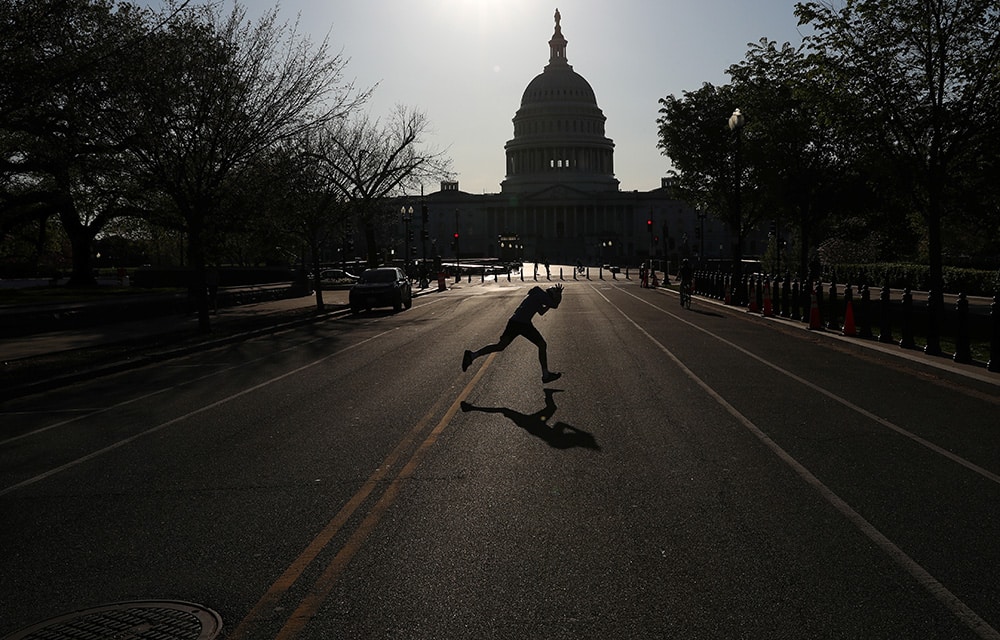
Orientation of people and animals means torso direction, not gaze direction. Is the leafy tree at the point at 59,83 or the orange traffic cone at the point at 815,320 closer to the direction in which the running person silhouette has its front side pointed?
the orange traffic cone

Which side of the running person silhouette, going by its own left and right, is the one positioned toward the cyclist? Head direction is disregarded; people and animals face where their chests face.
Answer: left

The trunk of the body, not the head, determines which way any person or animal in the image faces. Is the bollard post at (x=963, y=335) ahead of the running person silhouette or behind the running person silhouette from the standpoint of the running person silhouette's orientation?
ahead

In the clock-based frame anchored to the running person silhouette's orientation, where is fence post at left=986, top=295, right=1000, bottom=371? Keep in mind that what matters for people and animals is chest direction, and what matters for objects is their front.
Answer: The fence post is roughly at 12 o'clock from the running person silhouette.

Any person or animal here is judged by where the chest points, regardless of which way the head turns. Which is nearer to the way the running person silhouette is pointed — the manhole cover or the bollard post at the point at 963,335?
the bollard post

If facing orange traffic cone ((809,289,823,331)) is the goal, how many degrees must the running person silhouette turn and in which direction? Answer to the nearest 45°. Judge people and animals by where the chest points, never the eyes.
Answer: approximately 45° to its left

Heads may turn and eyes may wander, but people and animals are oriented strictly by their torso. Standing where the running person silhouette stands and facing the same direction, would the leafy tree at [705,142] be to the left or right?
on its left

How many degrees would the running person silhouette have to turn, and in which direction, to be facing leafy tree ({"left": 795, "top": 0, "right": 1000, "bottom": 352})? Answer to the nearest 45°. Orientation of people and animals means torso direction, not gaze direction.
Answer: approximately 45° to its left

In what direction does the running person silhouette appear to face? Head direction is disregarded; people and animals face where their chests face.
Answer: to the viewer's right

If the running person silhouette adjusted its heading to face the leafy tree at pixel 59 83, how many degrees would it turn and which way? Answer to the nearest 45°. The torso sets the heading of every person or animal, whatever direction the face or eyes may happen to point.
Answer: approximately 135° to its left

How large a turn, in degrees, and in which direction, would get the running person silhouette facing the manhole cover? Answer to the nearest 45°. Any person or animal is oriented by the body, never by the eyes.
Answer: approximately 90° to its right

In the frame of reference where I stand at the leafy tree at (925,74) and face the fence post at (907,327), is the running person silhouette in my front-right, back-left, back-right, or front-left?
front-right
